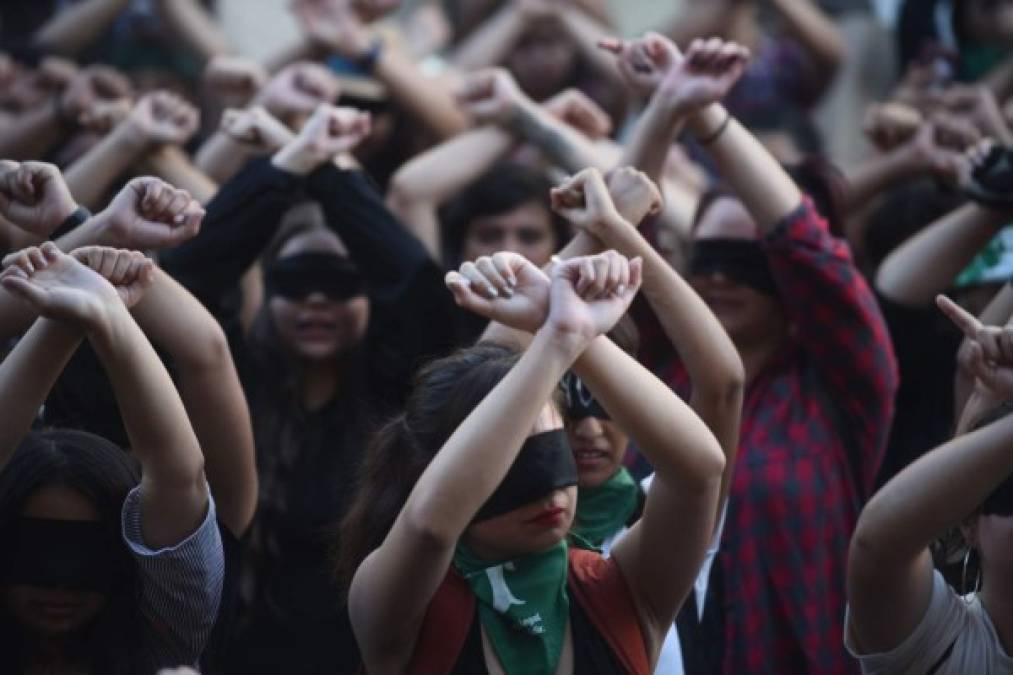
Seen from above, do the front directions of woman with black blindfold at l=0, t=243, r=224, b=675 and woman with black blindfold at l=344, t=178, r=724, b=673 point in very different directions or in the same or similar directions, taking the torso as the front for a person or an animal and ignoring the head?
same or similar directions

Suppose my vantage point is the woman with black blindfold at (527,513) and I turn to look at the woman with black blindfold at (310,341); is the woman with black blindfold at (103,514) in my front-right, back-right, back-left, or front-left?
front-left

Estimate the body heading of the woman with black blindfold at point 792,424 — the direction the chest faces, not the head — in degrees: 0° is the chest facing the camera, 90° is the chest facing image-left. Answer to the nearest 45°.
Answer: approximately 45°

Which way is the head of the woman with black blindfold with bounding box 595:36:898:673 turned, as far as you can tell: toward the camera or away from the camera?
toward the camera

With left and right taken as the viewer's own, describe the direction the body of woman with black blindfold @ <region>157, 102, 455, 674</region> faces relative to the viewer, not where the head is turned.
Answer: facing the viewer

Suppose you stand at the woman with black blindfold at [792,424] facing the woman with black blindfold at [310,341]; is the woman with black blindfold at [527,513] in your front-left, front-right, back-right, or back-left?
front-left

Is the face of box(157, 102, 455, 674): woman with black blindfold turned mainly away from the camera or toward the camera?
toward the camera

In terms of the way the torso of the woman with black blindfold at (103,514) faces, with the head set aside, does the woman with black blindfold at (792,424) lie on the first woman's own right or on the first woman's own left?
on the first woman's own left

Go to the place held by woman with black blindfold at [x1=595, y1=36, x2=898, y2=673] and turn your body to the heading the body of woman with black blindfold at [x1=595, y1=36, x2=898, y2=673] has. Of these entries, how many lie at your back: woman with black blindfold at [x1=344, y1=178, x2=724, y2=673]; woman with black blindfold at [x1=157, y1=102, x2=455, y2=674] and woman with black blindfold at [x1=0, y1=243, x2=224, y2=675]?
0

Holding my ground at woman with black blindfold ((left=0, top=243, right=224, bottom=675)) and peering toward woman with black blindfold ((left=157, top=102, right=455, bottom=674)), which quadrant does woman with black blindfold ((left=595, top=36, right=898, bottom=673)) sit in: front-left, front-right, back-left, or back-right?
front-right

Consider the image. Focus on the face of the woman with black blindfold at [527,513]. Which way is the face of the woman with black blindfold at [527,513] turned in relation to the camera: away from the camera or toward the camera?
toward the camera

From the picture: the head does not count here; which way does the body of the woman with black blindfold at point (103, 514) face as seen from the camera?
toward the camera

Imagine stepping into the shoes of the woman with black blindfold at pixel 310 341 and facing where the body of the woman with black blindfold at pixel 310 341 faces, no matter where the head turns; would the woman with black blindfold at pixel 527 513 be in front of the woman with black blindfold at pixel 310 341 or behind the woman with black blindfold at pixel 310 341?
in front

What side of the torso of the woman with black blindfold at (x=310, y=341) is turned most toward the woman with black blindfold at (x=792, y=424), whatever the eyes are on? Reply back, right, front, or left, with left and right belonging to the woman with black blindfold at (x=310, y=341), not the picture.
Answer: left

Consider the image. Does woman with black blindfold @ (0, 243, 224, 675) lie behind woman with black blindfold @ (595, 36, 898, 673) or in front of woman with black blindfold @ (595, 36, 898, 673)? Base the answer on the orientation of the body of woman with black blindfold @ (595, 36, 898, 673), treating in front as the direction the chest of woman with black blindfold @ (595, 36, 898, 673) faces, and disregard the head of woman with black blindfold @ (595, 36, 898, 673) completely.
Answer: in front
